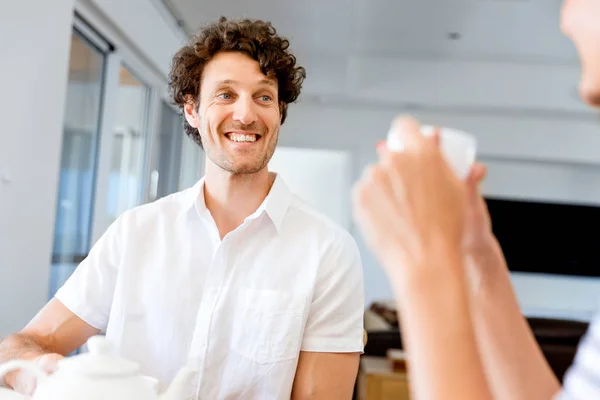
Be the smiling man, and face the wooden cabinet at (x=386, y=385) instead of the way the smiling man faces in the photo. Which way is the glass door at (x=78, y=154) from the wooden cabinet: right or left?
left

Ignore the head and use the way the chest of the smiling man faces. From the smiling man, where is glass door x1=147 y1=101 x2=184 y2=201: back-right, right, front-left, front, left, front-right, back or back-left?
back

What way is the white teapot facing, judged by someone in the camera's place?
facing to the right of the viewer

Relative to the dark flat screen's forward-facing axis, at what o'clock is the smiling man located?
The smiling man is roughly at 12 o'clock from the dark flat screen.

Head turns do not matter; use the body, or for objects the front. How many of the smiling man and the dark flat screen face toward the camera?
2

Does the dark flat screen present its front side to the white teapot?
yes

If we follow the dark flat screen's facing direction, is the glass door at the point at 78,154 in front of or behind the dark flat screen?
in front

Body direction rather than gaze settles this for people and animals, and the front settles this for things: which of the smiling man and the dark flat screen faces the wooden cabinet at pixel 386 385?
the dark flat screen

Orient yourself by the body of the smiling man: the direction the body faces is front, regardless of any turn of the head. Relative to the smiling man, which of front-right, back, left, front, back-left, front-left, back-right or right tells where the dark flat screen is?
back-left

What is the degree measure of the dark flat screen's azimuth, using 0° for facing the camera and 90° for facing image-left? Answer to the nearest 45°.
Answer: approximately 0°
